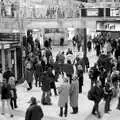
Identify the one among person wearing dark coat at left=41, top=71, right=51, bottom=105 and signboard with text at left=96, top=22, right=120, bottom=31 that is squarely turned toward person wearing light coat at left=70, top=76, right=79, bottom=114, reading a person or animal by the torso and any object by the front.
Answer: the signboard with text

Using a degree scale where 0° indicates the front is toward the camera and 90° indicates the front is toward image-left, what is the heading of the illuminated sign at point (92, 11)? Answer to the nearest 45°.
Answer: approximately 0°

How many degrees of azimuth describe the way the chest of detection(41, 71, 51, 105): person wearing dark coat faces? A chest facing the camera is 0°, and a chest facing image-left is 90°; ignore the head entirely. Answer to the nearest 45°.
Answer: approximately 180°

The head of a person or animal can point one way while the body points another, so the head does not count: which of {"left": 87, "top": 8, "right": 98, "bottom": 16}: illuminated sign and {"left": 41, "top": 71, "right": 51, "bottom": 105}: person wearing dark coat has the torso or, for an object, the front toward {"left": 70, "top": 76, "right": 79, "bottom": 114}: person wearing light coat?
the illuminated sign

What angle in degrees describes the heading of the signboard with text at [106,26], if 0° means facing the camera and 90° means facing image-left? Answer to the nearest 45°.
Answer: approximately 0°

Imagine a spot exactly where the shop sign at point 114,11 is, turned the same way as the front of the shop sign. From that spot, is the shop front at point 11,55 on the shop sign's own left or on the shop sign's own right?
on the shop sign's own right

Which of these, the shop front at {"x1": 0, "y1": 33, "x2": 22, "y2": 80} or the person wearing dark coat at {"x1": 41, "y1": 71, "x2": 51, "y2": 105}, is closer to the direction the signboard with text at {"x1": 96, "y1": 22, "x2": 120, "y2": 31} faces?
the person wearing dark coat

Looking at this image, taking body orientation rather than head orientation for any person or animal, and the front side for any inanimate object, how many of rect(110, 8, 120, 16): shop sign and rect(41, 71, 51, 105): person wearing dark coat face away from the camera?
1

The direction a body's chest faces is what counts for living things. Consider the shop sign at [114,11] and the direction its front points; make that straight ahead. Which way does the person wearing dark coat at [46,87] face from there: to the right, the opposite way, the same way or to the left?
the opposite way
